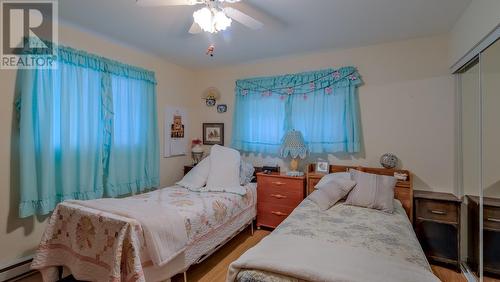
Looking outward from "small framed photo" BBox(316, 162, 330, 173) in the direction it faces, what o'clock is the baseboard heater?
The baseboard heater is roughly at 2 o'clock from the small framed photo.

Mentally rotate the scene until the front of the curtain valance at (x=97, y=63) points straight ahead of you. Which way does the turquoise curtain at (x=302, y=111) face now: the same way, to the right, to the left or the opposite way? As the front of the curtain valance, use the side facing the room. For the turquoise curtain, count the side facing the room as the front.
to the right

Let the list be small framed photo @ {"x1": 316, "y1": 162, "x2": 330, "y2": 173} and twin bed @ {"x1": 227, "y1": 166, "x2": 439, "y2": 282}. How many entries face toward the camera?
2

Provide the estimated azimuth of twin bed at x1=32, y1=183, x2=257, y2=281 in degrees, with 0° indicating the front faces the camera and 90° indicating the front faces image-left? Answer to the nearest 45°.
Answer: approximately 45°

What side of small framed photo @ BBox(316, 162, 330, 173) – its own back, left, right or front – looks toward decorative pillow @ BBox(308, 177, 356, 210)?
front

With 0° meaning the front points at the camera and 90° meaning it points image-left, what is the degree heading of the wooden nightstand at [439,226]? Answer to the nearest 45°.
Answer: approximately 45°

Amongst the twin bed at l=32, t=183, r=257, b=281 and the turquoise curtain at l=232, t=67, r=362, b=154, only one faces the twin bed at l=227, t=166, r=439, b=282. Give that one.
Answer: the turquoise curtain

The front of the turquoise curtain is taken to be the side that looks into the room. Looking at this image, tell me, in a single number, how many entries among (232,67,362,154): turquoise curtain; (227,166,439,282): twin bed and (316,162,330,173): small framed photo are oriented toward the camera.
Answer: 3

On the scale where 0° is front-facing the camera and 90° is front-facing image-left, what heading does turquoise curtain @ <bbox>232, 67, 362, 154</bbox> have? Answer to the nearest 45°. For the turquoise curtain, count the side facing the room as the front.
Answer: approximately 0°

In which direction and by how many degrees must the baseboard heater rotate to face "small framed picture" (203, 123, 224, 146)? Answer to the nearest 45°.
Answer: approximately 45° to its left

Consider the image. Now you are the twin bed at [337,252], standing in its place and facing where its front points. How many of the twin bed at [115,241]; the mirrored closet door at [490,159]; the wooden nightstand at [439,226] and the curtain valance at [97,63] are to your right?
2

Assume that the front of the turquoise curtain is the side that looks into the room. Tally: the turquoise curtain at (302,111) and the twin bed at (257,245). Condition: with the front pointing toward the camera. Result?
2
